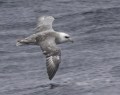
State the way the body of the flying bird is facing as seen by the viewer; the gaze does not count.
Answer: to the viewer's right
